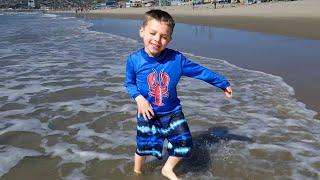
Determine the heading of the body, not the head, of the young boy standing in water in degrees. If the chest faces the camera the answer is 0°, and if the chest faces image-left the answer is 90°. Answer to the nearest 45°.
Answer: approximately 0°
